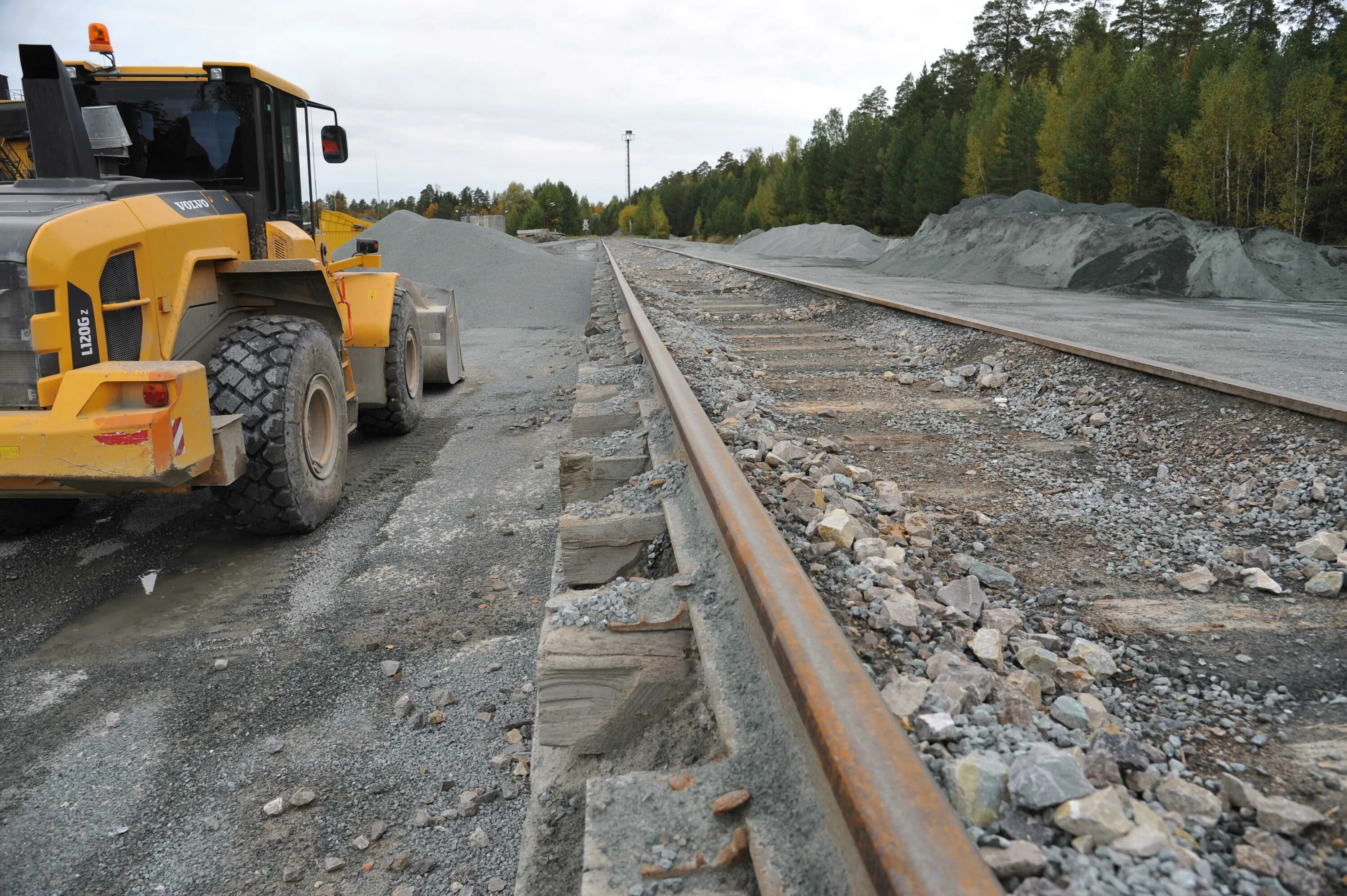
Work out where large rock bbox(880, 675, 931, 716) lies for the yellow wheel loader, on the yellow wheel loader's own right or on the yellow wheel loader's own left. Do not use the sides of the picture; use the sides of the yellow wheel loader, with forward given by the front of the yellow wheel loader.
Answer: on the yellow wheel loader's own right

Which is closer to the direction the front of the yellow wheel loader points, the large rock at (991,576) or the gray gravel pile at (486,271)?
the gray gravel pile

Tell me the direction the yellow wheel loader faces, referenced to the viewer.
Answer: facing away from the viewer and to the right of the viewer

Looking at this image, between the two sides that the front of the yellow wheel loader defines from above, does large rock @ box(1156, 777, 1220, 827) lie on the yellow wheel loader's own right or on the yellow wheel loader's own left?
on the yellow wheel loader's own right

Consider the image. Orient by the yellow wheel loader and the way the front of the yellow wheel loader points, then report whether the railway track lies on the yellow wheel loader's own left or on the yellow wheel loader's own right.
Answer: on the yellow wheel loader's own right

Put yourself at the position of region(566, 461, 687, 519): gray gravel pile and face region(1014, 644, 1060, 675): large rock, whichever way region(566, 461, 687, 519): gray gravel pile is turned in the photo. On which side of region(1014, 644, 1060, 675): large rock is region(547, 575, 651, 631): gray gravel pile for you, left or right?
right

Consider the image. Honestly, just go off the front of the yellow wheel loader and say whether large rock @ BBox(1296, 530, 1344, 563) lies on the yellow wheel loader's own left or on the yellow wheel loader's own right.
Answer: on the yellow wheel loader's own right

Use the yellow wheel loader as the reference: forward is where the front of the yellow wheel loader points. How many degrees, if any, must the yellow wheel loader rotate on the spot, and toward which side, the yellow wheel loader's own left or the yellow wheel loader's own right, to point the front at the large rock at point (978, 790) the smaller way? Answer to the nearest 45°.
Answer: approximately 135° to the yellow wheel loader's own right

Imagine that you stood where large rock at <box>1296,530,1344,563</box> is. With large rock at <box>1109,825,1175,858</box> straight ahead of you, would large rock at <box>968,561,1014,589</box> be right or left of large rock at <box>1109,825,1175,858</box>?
right

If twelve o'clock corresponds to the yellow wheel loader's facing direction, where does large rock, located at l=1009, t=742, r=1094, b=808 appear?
The large rock is roughly at 4 o'clock from the yellow wheel loader.

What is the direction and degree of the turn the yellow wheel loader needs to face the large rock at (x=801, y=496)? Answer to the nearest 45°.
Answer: approximately 90° to its right
